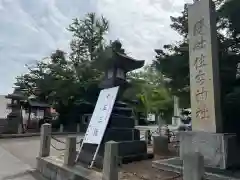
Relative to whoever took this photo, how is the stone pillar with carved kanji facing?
facing the viewer

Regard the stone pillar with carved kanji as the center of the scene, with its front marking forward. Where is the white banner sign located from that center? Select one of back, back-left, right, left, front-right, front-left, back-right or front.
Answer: right

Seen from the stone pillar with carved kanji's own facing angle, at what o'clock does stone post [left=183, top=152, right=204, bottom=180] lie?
The stone post is roughly at 12 o'clock from the stone pillar with carved kanji.

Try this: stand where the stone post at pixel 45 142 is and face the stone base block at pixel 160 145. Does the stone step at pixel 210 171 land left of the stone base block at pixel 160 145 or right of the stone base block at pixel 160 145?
right

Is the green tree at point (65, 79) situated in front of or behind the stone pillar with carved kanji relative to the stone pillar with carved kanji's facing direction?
behind

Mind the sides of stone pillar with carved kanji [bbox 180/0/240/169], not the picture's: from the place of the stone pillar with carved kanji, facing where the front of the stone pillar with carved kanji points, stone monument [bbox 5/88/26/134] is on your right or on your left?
on your right

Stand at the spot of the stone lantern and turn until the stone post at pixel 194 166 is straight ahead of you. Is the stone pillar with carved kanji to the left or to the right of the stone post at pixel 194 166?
left

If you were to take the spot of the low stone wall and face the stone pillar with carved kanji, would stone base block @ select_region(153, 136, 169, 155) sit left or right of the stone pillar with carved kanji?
left

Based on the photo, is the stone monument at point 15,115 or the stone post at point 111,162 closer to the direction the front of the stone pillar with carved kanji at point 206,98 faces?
the stone post

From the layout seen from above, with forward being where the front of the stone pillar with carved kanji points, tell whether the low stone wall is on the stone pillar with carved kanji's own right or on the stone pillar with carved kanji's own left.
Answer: on the stone pillar with carved kanji's own right

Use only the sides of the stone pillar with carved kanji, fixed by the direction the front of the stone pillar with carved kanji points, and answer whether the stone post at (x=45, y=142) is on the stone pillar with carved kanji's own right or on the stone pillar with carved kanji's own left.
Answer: on the stone pillar with carved kanji's own right

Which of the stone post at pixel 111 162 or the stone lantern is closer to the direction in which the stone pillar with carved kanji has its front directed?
the stone post

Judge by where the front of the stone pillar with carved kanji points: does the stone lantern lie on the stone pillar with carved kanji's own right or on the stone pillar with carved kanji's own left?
on the stone pillar with carved kanji's own right

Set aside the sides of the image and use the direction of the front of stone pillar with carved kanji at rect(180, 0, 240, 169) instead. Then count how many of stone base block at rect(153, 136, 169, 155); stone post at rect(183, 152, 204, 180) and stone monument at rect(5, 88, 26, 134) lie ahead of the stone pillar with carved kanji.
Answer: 1
